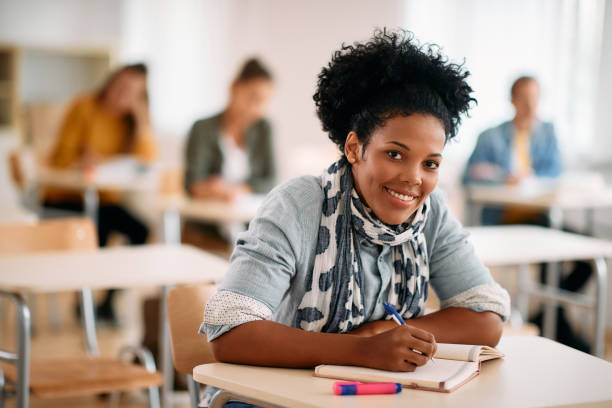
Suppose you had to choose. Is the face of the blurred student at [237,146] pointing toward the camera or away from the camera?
toward the camera

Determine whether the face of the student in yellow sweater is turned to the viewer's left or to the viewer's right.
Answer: to the viewer's right

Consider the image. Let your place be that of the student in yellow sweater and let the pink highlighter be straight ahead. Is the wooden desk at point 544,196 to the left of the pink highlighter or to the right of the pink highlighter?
left

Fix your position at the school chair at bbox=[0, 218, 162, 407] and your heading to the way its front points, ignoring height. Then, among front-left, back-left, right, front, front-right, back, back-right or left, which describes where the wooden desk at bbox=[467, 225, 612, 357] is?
front-left

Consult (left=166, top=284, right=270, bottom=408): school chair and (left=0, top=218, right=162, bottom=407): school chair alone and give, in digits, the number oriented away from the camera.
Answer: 0

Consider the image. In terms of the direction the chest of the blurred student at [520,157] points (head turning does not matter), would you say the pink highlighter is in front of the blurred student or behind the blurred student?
in front

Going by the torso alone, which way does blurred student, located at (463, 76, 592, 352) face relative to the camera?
toward the camera

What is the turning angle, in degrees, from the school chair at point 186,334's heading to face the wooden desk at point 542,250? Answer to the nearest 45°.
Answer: approximately 90° to its left

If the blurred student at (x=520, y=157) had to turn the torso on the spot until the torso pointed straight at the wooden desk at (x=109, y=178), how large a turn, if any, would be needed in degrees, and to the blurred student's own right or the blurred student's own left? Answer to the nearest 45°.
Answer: approximately 90° to the blurred student's own right

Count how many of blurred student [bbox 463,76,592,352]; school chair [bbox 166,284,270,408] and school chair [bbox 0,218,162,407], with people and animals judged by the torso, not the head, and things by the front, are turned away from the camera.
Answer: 0

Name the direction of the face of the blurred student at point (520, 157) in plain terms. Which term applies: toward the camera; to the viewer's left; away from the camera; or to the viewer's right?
toward the camera

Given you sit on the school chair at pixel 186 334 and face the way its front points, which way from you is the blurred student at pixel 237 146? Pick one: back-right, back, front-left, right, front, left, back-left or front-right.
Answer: back-left

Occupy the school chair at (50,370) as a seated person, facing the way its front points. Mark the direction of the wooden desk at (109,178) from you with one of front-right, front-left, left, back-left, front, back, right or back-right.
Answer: back-left

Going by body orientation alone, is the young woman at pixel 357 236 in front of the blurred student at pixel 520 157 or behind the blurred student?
in front

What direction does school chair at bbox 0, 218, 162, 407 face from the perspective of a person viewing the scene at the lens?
facing the viewer and to the right of the viewer
